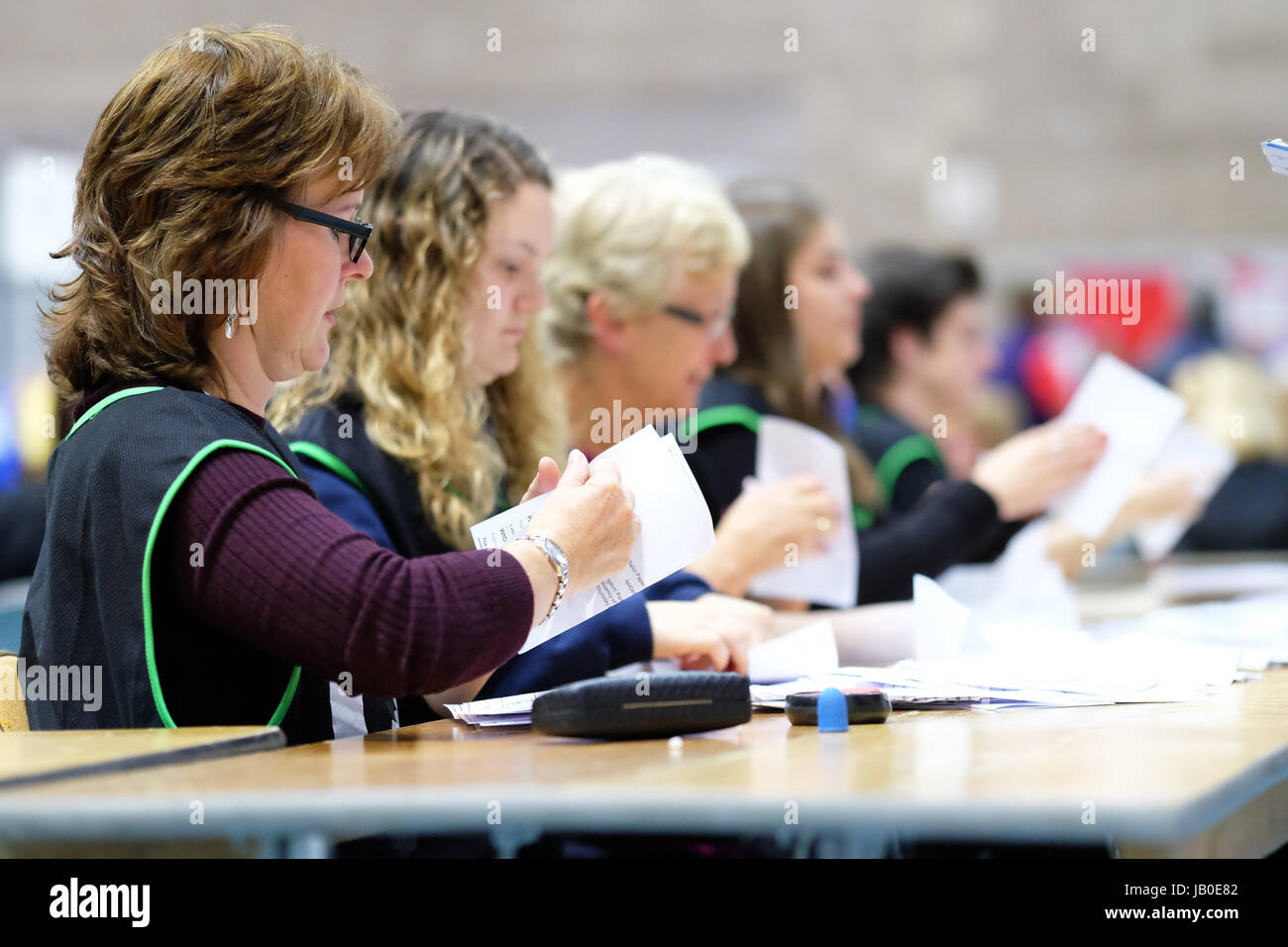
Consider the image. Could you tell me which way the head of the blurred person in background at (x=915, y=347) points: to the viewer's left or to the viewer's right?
to the viewer's right

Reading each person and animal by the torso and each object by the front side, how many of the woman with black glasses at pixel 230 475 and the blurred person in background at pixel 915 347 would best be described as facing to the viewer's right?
2

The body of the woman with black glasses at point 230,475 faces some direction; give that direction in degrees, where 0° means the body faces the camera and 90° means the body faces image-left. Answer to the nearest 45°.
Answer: approximately 270°

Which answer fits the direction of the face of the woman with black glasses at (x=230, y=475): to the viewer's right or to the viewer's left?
to the viewer's right

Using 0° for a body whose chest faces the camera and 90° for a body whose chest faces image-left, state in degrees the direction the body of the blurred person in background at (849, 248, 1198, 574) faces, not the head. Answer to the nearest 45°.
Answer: approximately 270°

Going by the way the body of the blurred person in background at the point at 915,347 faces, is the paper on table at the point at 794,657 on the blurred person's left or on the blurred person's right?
on the blurred person's right

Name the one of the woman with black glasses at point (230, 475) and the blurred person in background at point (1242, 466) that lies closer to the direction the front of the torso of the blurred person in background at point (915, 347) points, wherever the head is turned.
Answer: the blurred person in background

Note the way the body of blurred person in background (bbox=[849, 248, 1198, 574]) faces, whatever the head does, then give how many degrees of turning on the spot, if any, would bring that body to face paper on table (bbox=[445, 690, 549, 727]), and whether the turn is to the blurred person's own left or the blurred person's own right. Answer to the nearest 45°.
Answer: approximately 90° to the blurred person's own right

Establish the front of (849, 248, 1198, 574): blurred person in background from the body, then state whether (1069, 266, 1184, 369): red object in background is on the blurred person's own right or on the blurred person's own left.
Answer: on the blurred person's own left

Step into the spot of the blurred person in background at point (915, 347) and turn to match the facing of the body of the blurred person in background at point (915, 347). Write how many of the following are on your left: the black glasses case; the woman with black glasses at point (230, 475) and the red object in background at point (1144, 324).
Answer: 1
